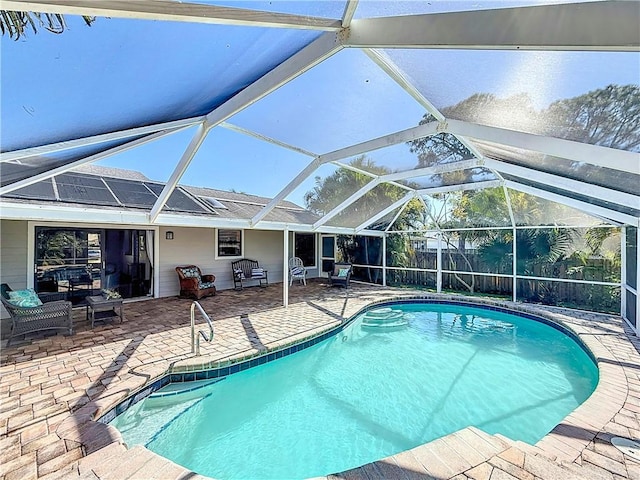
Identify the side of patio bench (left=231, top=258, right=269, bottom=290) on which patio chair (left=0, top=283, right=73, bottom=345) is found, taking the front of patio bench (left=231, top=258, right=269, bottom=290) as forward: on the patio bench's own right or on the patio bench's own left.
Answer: on the patio bench's own right

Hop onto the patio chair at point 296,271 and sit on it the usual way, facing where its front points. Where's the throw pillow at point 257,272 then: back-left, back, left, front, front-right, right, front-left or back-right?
right

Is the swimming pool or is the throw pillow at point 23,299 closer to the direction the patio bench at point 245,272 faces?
the swimming pool

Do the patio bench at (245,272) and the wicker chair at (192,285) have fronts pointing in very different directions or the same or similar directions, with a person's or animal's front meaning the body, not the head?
same or similar directions

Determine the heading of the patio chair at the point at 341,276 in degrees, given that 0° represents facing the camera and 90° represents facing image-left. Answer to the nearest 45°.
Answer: approximately 45°

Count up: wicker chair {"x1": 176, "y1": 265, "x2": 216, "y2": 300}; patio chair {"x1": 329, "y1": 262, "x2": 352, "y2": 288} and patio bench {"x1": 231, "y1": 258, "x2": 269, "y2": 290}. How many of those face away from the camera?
0

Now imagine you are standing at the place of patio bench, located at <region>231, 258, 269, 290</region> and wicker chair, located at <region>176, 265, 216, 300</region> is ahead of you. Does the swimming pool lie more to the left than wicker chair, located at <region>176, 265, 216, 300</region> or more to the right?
left

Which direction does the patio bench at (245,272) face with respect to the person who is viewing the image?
facing the viewer and to the right of the viewer

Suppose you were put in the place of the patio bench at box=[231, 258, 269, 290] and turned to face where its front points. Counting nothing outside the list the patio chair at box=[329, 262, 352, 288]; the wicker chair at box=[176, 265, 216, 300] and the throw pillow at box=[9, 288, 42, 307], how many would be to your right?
2

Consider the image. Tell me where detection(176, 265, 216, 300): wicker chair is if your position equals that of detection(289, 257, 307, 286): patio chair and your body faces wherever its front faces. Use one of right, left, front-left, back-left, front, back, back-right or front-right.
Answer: right

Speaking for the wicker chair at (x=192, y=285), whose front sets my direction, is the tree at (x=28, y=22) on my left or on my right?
on my right

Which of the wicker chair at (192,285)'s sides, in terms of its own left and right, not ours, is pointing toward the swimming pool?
front

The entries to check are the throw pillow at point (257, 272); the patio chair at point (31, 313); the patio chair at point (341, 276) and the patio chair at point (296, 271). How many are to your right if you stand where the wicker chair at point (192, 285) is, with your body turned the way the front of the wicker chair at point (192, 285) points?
1
